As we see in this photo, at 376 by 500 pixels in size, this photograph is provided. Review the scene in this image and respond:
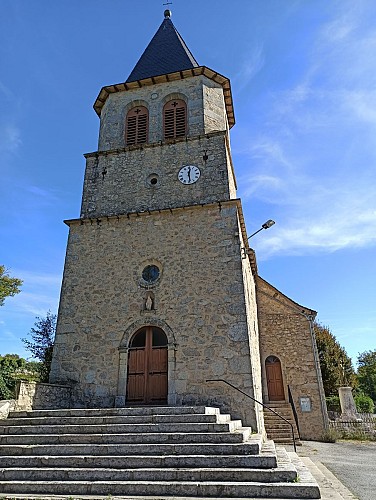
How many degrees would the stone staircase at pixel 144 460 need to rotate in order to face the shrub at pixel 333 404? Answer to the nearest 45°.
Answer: approximately 135° to its left

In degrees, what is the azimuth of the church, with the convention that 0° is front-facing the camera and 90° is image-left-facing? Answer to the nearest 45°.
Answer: approximately 0°

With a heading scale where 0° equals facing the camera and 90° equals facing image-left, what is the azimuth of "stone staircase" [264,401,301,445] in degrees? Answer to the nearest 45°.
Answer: approximately 0°

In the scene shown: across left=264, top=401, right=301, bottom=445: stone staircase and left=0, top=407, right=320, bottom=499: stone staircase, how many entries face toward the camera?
2

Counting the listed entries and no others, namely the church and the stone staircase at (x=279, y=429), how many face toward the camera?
2

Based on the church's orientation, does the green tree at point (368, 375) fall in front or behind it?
behind

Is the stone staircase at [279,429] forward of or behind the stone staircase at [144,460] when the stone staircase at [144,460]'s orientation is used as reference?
behind

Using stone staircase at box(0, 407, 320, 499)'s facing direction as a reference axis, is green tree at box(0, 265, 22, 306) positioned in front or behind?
behind

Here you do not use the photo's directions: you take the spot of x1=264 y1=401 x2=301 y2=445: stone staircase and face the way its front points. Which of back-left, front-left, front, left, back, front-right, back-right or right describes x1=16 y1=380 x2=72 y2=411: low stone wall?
front-right

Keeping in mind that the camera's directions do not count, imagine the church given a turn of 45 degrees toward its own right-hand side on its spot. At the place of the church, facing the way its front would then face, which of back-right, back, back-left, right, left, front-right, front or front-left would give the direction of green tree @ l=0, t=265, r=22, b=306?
right
